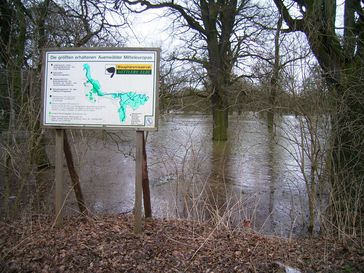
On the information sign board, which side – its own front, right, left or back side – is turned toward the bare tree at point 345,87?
left

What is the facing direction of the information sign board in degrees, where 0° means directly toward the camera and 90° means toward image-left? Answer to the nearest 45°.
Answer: approximately 0°

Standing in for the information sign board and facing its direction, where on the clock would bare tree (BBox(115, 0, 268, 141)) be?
The bare tree is roughly at 7 o'clock from the information sign board.

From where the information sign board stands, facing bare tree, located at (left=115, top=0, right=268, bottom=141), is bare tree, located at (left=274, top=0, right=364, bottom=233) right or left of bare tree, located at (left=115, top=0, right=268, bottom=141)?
right
